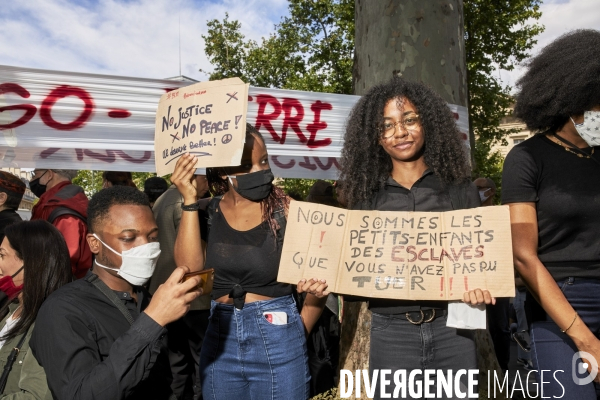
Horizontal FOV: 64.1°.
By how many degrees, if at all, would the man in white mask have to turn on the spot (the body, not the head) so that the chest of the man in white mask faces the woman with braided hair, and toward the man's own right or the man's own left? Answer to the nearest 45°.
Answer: approximately 90° to the man's own left

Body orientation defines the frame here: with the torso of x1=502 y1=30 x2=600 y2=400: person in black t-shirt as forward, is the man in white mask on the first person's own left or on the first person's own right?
on the first person's own right

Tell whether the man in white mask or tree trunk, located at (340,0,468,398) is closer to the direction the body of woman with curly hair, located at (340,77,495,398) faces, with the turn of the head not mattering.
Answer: the man in white mask

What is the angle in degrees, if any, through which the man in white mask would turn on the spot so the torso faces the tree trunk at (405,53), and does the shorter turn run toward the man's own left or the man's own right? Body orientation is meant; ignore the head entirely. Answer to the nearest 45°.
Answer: approximately 90° to the man's own left

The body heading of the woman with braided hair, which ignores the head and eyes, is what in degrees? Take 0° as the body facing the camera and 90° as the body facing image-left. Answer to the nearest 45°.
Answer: approximately 0°

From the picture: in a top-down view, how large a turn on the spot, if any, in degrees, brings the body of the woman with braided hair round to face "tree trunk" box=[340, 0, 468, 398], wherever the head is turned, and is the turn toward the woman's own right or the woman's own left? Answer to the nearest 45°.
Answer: approximately 135° to the woman's own left

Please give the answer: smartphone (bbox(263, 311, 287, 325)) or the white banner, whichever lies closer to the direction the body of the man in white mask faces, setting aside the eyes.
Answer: the smartphone

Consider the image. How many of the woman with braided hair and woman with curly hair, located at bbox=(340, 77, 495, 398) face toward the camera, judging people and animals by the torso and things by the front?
2

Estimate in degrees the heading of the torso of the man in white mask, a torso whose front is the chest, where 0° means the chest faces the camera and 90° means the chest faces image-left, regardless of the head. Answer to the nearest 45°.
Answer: approximately 315°
